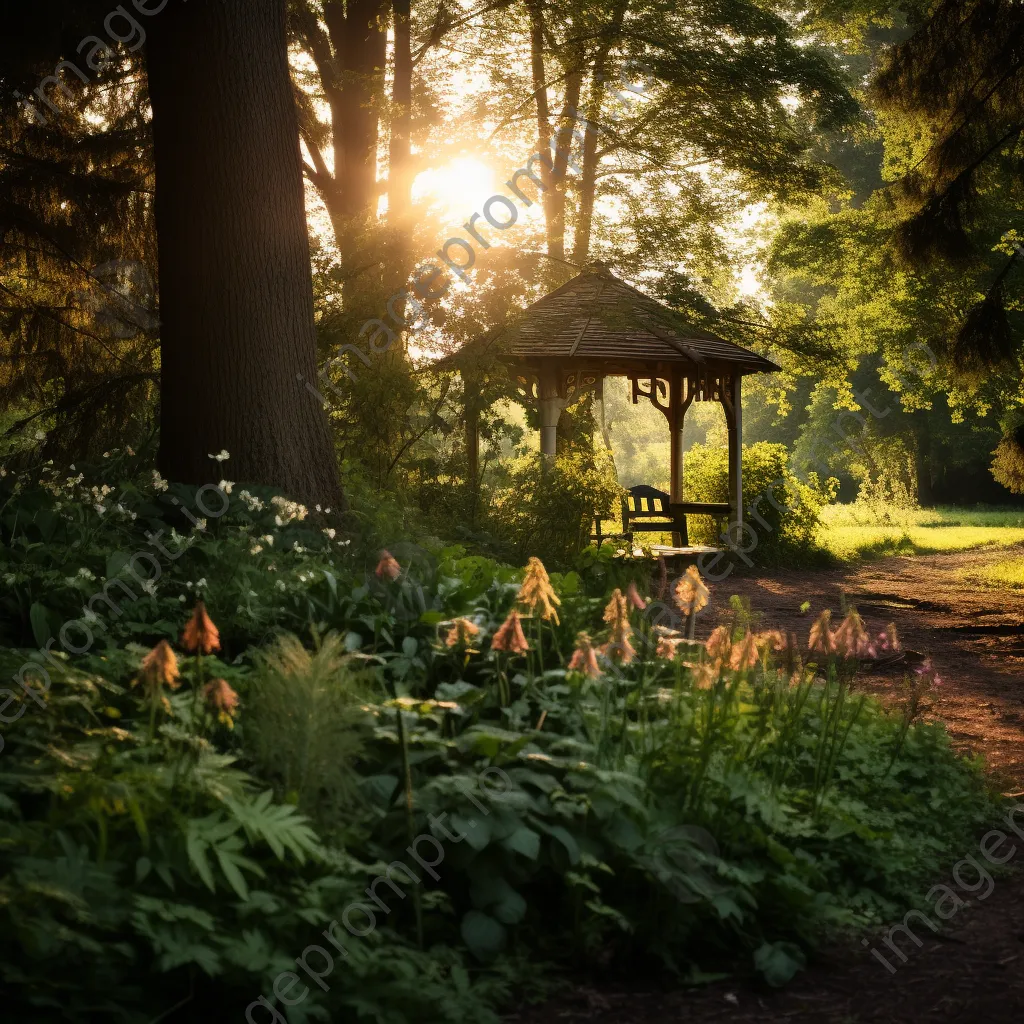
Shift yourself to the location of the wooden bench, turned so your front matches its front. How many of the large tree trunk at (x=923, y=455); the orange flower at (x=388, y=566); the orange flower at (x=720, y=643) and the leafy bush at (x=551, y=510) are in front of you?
3

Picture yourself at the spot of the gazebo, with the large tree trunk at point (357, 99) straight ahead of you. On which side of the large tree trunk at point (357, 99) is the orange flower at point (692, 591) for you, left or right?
left

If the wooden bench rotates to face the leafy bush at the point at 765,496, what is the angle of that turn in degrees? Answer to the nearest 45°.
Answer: approximately 135° to its left

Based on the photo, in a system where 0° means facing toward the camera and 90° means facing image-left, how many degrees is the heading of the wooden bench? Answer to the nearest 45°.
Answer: approximately 0°

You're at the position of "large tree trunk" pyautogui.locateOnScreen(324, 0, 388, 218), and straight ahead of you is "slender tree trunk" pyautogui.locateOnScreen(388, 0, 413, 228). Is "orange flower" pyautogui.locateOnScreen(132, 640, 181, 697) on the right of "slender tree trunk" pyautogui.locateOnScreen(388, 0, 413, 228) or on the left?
right

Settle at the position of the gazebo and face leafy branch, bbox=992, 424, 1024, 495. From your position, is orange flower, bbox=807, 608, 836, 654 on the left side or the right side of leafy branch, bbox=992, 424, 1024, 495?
right

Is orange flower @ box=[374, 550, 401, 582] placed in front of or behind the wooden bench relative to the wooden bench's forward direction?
in front

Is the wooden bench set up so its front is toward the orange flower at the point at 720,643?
yes

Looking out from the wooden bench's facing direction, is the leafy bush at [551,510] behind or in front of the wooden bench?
in front
